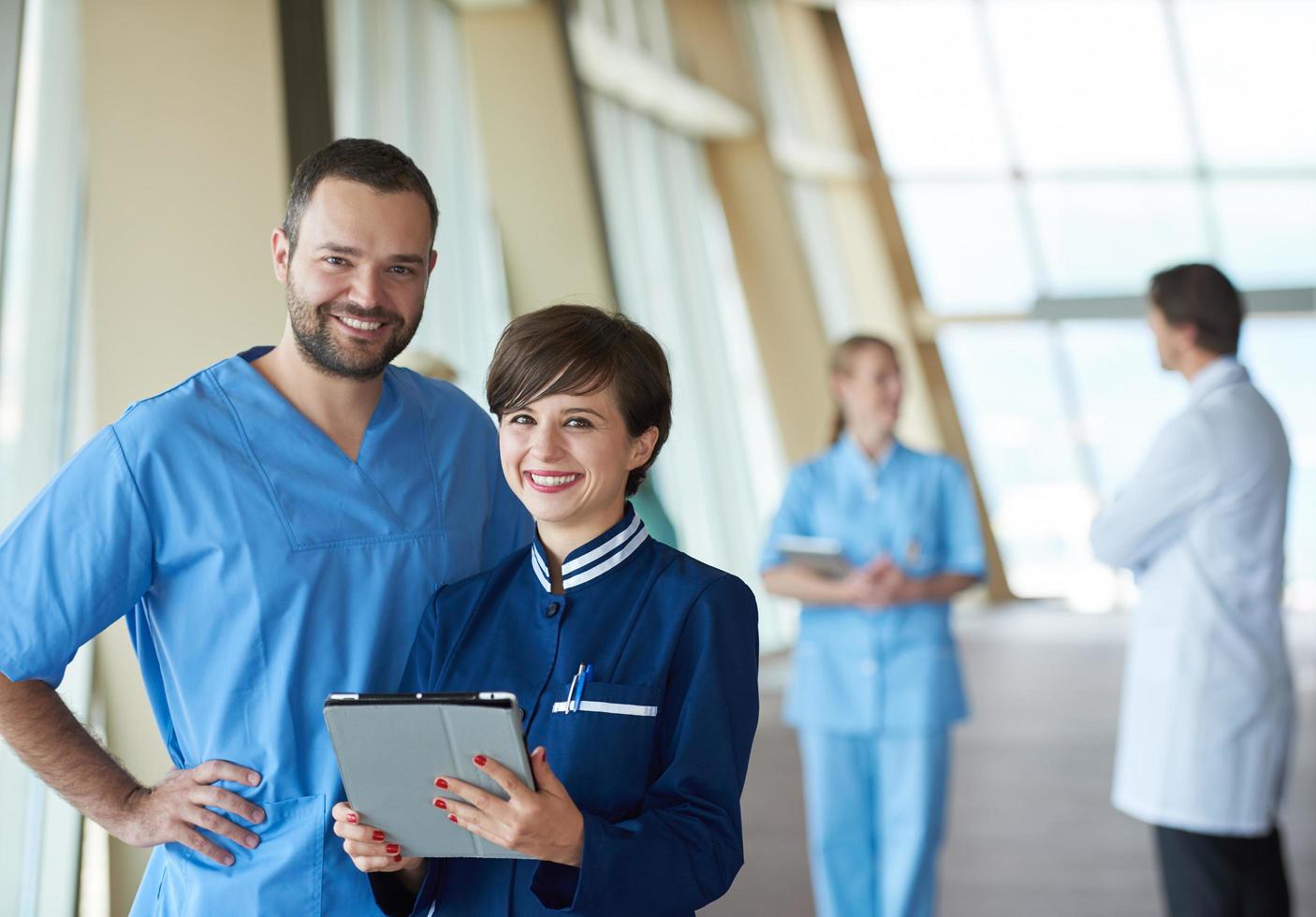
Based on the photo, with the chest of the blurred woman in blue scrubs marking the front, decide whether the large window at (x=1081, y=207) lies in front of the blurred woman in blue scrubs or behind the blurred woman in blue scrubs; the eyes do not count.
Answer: behind

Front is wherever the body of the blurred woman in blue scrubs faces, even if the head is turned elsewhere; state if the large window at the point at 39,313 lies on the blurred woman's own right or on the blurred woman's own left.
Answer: on the blurred woman's own right

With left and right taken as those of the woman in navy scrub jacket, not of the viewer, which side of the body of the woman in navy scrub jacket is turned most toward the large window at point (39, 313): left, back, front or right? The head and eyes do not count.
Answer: right

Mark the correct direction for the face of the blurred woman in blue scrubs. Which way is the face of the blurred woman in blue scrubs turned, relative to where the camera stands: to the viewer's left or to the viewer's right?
to the viewer's right

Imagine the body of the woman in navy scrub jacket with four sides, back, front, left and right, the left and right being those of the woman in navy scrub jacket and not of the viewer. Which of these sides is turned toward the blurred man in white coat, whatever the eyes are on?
back

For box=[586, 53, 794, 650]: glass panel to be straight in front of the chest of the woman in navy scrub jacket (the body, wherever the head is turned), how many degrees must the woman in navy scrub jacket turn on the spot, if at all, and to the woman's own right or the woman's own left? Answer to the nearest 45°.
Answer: approximately 135° to the woman's own right

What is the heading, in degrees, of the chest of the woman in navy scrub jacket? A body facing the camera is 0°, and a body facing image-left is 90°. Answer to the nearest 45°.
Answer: approximately 45°

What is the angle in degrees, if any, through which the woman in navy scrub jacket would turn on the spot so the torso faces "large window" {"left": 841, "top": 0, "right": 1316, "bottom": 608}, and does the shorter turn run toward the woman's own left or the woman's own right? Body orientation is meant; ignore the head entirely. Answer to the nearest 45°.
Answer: approximately 180°

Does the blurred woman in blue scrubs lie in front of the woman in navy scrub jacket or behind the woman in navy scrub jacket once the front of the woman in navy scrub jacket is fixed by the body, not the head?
behind

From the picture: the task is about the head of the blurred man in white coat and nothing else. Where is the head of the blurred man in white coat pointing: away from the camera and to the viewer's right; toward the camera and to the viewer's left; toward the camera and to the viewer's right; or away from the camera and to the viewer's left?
away from the camera and to the viewer's left
